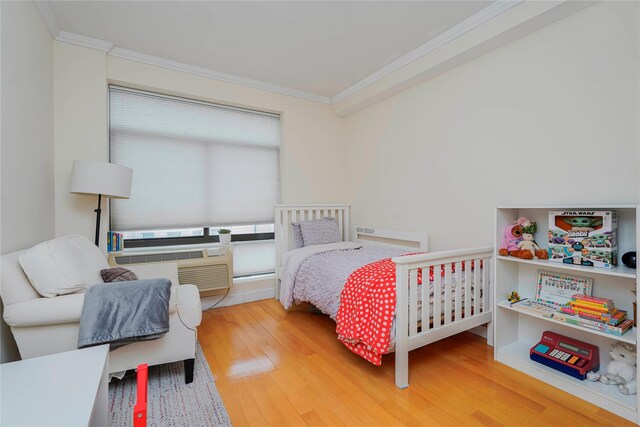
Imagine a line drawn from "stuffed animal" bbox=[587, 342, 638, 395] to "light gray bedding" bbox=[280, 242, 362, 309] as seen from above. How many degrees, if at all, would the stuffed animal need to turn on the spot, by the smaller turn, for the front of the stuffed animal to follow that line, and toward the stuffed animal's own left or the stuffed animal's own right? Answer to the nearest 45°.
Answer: approximately 45° to the stuffed animal's own right

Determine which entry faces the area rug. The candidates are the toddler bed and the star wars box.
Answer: the star wars box

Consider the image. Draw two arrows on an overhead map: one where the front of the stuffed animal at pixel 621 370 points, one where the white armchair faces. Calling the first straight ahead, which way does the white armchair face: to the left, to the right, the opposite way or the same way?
the opposite way

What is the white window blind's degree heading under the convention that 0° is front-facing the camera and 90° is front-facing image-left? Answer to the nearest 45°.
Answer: approximately 315°

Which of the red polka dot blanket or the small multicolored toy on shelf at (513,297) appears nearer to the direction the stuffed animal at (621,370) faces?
the red polka dot blanket

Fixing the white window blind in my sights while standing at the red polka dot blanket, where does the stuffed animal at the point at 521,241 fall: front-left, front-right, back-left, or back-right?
back-right

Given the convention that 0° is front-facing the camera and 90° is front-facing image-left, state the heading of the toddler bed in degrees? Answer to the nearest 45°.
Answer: approximately 315°

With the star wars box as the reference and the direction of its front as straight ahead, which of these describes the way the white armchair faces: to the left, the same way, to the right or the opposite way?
the opposite way
